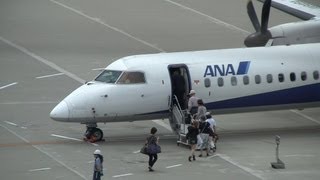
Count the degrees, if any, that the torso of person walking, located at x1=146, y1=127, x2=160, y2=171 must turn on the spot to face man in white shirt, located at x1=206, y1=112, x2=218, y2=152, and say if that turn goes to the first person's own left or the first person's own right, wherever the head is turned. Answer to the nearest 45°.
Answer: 0° — they already face them

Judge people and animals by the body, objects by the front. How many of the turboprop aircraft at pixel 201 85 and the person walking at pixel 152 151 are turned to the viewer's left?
1

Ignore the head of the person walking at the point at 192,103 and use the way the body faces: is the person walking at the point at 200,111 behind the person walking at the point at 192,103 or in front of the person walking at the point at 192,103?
behind

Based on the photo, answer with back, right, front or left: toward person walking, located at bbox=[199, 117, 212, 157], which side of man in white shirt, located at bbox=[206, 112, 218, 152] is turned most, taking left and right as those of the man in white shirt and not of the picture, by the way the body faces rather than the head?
left

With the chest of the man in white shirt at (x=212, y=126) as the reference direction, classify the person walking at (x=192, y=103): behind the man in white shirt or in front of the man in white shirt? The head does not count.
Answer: in front

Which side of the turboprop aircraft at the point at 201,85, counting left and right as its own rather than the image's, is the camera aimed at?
left

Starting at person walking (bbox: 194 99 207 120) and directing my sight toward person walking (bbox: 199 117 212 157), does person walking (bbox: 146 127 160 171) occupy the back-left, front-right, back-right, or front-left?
front-right

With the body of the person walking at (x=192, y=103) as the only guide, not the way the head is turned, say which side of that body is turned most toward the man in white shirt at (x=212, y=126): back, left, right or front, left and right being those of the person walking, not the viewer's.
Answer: back
